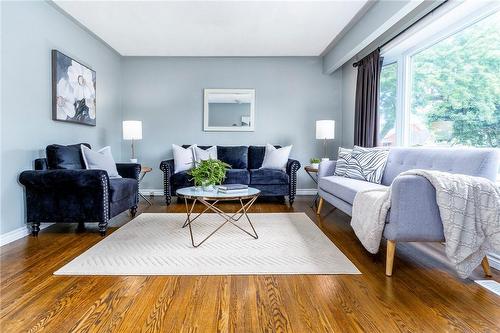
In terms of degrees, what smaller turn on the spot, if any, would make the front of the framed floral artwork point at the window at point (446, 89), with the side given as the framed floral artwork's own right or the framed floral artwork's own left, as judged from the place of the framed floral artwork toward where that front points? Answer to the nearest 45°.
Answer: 0° — it already faces it

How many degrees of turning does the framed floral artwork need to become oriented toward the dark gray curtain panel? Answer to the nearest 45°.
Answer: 0° — it already faces it

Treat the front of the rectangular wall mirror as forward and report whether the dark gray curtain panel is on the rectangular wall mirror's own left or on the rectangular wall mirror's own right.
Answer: on the rectangular wall mirror's own left

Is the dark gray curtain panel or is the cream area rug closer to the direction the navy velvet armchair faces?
the cream area rug

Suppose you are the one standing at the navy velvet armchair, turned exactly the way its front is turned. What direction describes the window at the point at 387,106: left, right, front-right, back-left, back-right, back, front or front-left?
front-left

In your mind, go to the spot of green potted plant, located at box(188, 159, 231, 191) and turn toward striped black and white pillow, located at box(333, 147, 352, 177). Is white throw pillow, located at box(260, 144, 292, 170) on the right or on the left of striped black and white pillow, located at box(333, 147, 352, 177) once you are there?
left

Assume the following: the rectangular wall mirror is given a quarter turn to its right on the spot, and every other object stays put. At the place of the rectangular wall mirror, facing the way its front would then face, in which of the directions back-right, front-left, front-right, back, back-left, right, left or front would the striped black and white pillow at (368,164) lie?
back-left

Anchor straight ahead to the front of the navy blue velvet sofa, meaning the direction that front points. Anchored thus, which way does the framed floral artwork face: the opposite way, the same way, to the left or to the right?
to the left

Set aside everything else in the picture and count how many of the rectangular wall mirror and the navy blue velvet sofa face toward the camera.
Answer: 2

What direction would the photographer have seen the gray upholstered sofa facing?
facing the viewer and to the left of the viewer

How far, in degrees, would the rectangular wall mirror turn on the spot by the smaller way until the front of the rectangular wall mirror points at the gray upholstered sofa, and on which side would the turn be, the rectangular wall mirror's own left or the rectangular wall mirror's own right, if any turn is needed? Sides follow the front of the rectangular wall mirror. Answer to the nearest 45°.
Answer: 0° — it already faces it

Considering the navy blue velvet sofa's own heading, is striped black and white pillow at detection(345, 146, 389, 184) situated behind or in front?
in front

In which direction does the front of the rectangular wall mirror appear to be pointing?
toward the camera

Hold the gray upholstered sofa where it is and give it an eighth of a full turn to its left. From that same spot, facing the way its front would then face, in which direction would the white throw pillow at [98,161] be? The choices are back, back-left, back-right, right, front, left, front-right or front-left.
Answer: right

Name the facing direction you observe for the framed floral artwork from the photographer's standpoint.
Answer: facing the viewer and to the right of the viewer

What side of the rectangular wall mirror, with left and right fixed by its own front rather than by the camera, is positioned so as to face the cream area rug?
front

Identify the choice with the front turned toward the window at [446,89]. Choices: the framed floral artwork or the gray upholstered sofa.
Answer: the framed floral artwork

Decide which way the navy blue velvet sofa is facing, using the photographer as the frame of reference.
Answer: facing the viewer

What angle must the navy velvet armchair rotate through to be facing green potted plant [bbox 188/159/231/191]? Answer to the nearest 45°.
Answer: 0° — it already faces it

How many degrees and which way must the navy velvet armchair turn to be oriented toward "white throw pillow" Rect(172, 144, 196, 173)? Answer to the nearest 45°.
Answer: approximately 90° to its left
